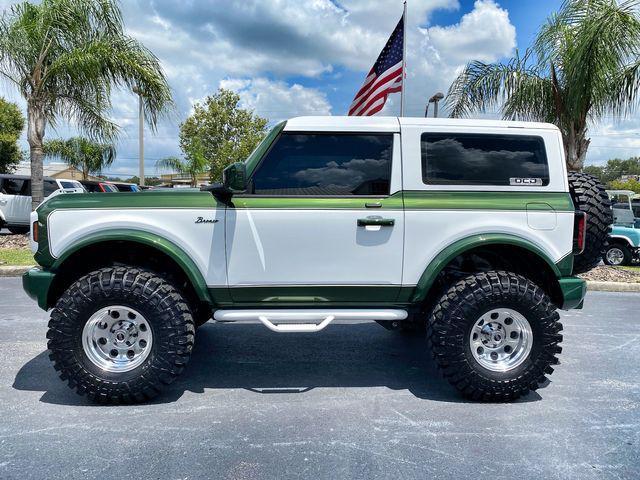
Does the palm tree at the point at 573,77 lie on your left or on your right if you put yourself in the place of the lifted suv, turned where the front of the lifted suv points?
on your right

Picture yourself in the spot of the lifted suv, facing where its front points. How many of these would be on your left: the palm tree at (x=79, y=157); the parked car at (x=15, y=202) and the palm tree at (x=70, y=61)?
0

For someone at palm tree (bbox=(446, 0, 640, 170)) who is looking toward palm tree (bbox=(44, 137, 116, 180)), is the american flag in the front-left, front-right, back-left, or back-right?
front-left

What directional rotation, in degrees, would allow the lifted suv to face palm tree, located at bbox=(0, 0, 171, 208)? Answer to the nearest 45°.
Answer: approximately 45° to its right

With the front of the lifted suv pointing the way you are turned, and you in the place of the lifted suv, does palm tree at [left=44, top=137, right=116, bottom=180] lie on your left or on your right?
on your right

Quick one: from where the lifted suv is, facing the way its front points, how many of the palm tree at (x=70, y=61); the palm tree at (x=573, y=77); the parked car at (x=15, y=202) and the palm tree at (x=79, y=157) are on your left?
0

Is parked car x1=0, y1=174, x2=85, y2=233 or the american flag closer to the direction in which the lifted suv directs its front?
the parked car

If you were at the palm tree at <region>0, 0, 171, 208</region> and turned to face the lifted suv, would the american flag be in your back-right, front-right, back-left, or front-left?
front-left

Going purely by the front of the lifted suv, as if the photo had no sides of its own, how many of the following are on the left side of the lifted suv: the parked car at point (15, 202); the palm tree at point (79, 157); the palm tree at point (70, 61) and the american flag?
0

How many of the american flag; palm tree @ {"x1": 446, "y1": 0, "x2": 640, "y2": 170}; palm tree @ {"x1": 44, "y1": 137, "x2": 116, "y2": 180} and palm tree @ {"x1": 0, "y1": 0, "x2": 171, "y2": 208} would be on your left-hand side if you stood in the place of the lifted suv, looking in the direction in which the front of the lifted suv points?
0

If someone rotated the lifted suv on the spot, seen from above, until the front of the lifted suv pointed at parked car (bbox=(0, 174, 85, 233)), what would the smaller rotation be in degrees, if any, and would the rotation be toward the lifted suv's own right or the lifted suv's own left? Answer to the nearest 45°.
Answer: approximately 45° to the lifted suv's own right

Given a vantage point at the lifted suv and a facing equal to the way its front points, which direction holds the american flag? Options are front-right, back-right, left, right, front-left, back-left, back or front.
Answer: right

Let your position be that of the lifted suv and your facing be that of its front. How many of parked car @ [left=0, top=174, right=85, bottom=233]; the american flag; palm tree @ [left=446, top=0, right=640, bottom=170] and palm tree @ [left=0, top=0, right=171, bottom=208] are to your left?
0

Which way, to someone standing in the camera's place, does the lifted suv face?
facing to the left of the viewer

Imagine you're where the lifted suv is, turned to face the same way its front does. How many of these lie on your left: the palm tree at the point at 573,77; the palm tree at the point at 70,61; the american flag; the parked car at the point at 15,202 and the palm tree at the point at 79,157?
0
